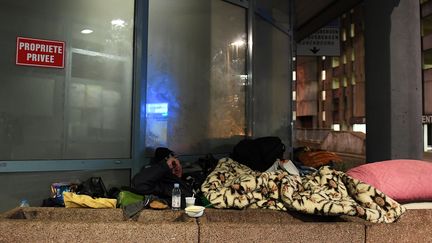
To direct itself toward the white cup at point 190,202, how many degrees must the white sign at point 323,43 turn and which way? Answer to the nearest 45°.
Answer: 0° — it already faces it

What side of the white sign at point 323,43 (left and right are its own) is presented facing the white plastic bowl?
front

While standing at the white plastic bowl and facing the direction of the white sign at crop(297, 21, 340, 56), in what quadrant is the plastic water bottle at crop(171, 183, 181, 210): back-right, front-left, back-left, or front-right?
front-left

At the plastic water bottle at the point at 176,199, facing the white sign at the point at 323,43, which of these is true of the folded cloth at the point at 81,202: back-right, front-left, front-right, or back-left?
back-left

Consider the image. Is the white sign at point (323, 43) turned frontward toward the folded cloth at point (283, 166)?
yes

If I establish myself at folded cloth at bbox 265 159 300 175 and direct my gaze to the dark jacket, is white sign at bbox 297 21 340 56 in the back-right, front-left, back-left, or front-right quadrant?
back-right

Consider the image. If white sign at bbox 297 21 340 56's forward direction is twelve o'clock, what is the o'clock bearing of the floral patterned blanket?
The floral patterned blanket is roughly at 12 o'clock from the white sign.

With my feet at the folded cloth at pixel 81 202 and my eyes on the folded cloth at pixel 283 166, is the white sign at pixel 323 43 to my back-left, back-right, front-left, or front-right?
front-left

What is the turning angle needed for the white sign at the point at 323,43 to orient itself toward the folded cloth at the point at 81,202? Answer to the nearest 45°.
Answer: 0° — it already faces it

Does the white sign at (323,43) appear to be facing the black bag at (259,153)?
yes

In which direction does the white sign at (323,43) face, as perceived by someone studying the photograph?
facing the viewer
